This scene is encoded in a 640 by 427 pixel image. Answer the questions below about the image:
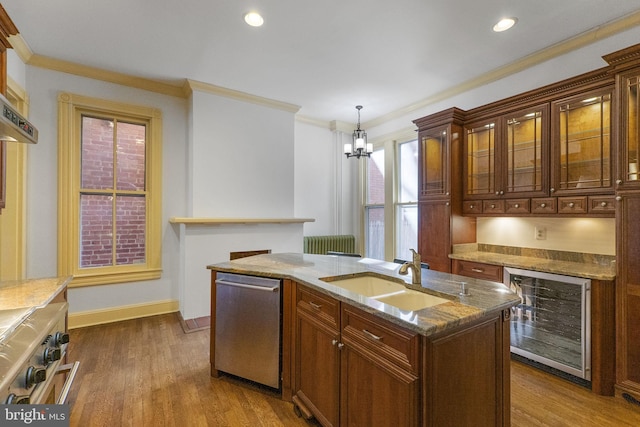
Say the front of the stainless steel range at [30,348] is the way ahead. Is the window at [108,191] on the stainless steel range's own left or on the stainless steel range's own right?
on the stainless steel range's own left

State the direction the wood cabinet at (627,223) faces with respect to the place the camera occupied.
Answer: facing the viewer and to the left of the viewer

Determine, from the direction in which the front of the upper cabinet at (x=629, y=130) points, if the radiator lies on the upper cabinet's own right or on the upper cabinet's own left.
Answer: on the upper cabinet's own right

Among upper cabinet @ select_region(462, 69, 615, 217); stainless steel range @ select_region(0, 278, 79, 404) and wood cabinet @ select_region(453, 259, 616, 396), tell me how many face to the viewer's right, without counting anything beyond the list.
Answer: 1

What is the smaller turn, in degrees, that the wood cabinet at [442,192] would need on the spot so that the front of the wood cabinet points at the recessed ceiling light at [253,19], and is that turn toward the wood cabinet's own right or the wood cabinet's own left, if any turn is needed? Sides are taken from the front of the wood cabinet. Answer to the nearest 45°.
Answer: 0° — it already faces it

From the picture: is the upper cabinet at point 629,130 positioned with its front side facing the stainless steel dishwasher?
yes

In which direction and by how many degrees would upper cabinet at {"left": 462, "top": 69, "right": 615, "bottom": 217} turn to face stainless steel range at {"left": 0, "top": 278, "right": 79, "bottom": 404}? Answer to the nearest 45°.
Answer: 0° — it already faces it

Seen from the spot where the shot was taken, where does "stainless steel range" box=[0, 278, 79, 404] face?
facing to the right of the viewer

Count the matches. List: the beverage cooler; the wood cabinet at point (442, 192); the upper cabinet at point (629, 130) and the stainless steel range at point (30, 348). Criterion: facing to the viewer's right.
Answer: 1

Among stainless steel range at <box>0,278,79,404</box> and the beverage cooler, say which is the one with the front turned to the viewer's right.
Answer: the stainless steel range

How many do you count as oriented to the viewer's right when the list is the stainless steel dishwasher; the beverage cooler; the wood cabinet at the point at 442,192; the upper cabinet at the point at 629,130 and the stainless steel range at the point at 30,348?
1

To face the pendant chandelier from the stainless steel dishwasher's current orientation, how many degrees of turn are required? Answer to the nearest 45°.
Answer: approximately 180°

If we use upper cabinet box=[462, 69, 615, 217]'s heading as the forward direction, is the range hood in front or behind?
in front

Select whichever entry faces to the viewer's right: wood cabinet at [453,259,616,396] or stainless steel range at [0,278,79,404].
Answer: the stainless steel range

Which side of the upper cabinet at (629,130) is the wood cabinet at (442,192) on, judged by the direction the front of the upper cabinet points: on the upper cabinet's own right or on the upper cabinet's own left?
on the upper cabinet's own right

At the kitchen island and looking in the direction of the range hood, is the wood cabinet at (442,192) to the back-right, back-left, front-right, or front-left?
back-right
